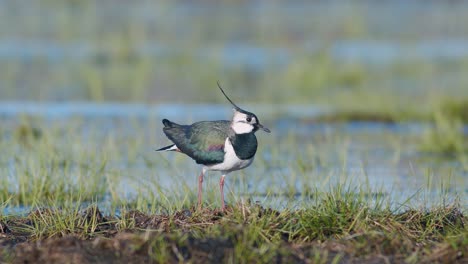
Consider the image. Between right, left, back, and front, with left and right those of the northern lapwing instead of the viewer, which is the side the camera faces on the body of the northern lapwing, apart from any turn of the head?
right
